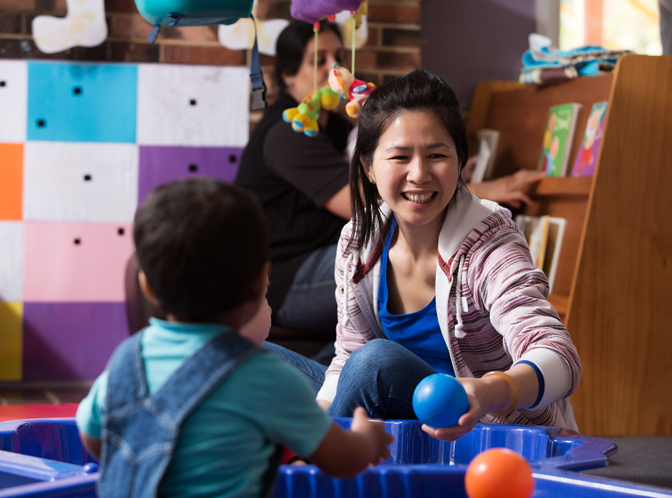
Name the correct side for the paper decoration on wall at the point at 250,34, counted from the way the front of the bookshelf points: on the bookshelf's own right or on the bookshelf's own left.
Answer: on the bookshelf's own right

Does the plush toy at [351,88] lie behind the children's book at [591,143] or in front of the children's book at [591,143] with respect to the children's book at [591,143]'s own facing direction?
in front

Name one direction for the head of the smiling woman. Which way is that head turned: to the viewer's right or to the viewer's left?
to the viewer's left

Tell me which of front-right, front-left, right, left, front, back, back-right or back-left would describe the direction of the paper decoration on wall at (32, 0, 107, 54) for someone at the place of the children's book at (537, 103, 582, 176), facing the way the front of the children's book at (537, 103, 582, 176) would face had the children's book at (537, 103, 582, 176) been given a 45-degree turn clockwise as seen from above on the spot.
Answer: front

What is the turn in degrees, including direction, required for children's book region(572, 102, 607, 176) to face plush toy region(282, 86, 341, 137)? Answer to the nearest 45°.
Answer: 0° — it already faces it

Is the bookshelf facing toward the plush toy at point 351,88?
yes

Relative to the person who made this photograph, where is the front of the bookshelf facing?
facing the viewer and to the left of the viewer

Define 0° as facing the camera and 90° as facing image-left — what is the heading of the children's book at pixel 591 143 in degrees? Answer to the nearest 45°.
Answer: approximately 45°

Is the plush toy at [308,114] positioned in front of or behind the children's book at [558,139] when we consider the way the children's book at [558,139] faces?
in front

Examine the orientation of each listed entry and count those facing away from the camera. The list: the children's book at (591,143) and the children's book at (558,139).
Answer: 0
